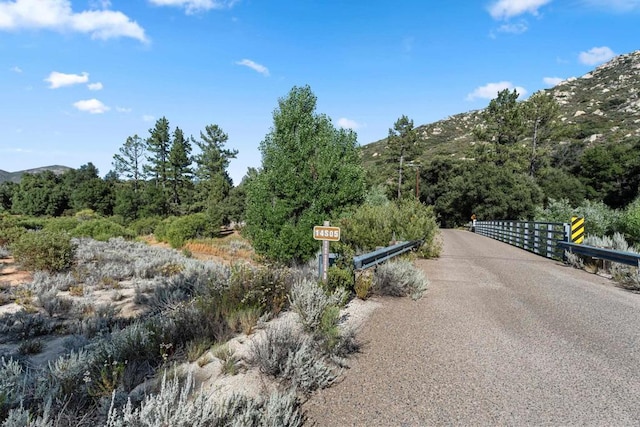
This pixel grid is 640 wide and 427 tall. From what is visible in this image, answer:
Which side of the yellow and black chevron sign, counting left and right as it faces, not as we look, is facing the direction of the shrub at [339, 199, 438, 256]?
right

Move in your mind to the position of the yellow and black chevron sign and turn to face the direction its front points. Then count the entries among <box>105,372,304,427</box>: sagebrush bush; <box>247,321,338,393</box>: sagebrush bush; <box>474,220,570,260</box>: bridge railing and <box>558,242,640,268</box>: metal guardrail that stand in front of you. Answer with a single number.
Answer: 3

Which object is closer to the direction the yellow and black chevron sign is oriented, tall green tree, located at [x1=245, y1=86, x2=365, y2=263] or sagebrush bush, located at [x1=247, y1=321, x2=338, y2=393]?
the sagebrush bush

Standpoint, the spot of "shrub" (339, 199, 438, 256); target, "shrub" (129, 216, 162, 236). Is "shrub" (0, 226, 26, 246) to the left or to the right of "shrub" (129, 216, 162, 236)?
left

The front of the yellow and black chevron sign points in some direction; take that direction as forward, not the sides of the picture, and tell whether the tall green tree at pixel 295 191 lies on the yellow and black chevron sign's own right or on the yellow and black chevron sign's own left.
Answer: on the yellow and black chevron sign's own right

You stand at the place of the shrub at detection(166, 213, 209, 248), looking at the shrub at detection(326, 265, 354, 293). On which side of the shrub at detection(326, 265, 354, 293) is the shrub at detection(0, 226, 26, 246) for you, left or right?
right

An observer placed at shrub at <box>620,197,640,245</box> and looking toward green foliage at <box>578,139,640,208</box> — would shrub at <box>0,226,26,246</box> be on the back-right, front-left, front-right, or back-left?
back-left

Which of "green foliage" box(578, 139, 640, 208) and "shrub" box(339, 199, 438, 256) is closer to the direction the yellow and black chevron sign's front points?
the shrub

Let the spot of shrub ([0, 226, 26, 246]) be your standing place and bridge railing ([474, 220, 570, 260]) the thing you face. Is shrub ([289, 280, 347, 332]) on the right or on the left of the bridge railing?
right

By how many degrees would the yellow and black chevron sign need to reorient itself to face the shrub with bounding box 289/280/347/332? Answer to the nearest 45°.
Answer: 0° — it already faces it

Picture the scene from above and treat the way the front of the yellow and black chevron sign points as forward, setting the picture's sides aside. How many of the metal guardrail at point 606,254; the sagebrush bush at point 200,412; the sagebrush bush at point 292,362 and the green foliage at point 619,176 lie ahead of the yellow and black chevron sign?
3

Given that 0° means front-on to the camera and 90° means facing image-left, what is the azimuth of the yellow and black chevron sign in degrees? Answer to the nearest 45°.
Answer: approximately 0°
